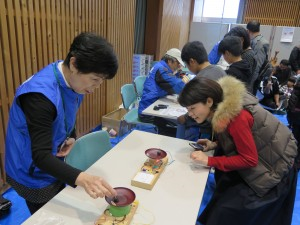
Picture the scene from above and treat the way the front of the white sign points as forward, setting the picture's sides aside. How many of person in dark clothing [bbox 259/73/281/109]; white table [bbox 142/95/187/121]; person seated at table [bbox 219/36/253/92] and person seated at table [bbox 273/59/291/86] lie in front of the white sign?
4

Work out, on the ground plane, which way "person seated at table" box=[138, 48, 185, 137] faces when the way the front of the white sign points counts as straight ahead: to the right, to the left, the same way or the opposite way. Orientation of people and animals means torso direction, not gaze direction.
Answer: to the left

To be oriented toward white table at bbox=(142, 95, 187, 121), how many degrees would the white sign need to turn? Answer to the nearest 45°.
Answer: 0° — it already faces it

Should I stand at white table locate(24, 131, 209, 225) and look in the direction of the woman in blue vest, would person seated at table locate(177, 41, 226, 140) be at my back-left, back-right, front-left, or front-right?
back-right

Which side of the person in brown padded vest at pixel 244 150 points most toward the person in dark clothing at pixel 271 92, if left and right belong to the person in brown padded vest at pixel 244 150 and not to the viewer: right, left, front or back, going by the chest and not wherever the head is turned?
right

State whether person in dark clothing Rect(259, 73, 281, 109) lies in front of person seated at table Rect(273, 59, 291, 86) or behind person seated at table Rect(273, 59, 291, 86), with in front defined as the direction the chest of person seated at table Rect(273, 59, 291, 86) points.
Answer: in front

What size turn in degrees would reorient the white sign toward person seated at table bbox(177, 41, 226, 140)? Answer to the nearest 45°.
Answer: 0° — it already faces them

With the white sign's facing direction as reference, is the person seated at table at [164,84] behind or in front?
in front

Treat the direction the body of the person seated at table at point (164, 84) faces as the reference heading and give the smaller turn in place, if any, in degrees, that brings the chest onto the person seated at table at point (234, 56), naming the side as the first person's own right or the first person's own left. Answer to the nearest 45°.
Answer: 0° — they already face them

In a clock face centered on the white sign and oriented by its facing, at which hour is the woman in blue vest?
The woman in blue vest is roughly at 12 o'clock from the white sign.

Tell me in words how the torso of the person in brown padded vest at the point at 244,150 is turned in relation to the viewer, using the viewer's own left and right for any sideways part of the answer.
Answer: facing to the left of the viewer
